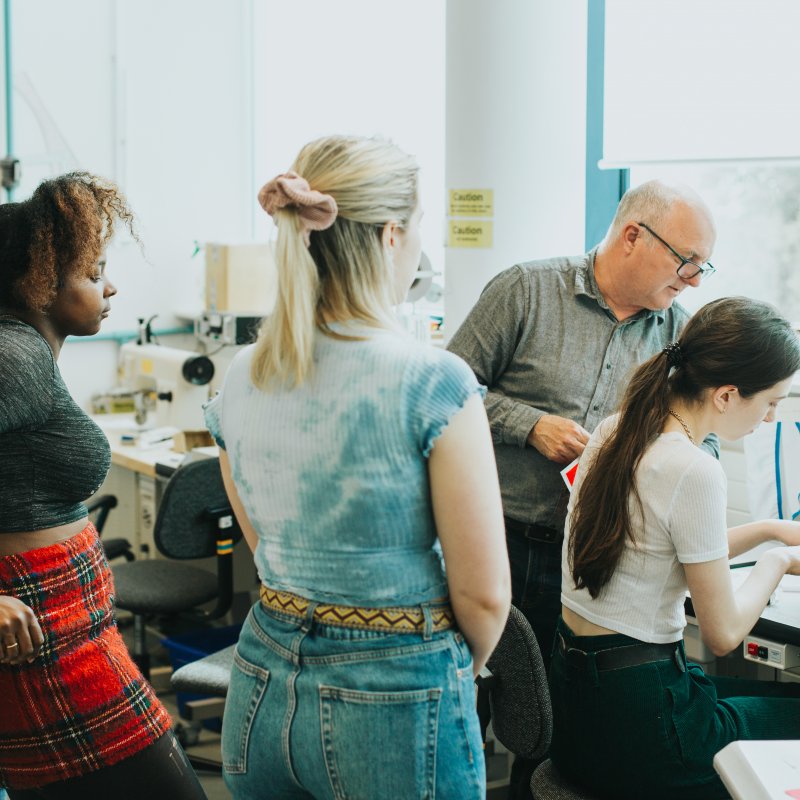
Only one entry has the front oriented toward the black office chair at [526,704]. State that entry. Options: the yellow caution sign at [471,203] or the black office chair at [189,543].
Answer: the yellow caution sign

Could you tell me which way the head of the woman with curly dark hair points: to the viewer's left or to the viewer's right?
to the viewer's right

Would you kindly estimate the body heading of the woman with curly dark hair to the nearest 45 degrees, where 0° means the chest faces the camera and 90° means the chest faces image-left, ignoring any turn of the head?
approximately 270°

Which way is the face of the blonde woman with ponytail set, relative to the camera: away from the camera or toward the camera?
away from the camera

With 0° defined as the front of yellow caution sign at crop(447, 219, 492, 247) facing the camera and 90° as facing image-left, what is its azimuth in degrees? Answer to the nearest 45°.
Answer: approximately 0°

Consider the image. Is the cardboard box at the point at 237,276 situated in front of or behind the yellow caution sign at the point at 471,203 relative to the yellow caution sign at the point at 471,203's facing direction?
behind

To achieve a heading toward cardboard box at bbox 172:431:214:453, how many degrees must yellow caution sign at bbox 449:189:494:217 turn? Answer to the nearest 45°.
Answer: approximately 45° to its right

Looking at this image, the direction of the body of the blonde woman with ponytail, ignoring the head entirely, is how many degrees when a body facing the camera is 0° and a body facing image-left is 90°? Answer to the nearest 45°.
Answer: approximately 225°

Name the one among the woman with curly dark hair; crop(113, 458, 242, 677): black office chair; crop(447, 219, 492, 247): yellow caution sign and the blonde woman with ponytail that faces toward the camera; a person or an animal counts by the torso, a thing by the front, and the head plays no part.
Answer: the yellow caution sign

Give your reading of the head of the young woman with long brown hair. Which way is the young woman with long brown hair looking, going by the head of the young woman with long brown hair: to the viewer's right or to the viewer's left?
to the viewer's right
